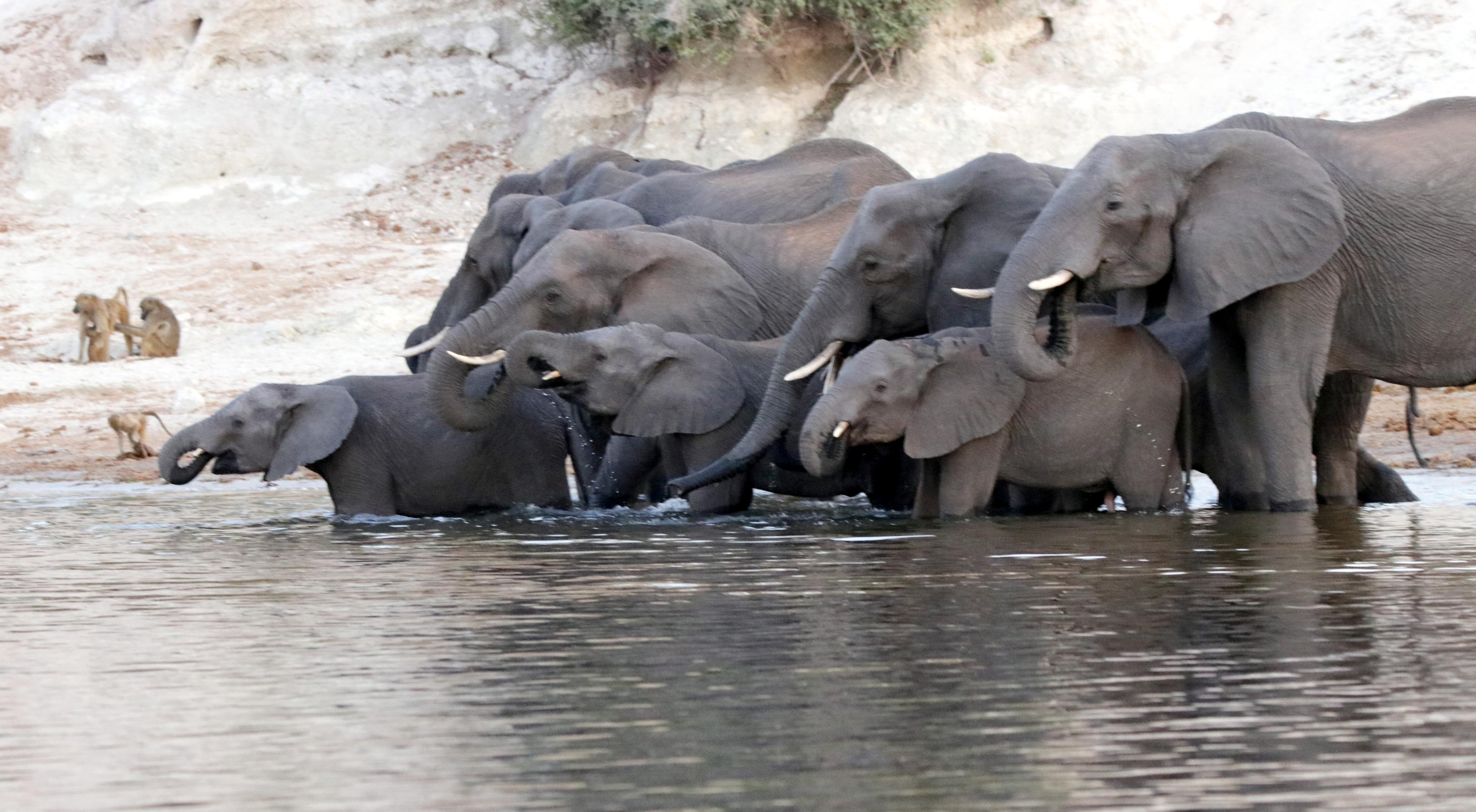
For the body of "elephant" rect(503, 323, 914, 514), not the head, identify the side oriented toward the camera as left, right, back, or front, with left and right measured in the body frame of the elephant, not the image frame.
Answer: left

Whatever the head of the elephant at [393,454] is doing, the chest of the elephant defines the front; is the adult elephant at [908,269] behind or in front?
behind

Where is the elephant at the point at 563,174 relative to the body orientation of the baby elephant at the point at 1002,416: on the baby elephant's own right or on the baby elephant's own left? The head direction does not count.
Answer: on the baby elephant's own right

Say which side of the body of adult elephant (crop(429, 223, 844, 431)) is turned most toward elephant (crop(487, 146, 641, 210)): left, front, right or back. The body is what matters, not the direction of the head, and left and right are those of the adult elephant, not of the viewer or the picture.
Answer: right

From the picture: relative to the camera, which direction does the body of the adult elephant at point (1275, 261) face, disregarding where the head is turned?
to the viewer's left

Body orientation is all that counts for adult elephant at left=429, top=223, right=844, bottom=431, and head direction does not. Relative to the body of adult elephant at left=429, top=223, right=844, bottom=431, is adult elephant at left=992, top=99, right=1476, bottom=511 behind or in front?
behind

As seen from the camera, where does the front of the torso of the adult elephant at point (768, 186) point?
to the viewer's left

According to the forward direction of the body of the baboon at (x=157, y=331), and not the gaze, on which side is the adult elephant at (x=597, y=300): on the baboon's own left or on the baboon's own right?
on the baboon's own left

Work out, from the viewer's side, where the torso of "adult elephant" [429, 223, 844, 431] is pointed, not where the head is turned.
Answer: to the viewer's left

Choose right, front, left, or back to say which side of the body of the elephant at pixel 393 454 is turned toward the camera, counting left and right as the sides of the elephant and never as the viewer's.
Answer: left
